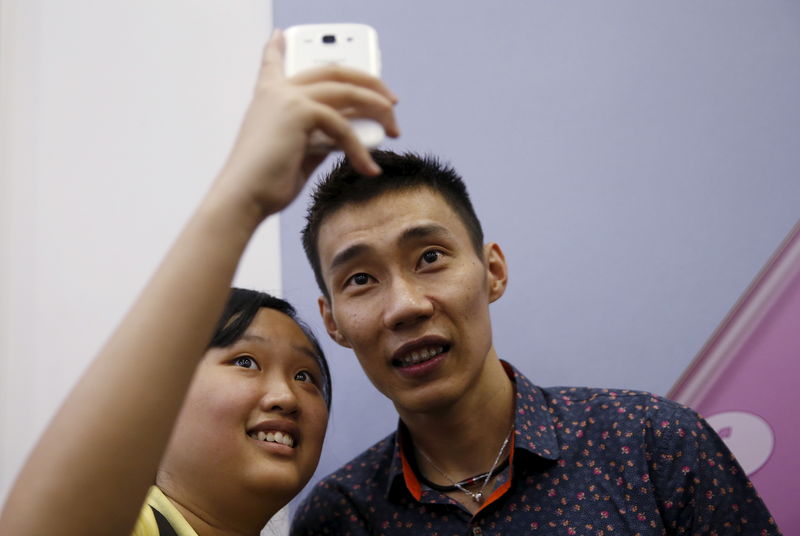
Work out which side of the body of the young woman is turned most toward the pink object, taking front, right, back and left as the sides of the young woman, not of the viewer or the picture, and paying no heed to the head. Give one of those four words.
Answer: left

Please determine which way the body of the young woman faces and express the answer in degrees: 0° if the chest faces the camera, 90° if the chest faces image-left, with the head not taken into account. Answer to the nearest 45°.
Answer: approximately 315°
